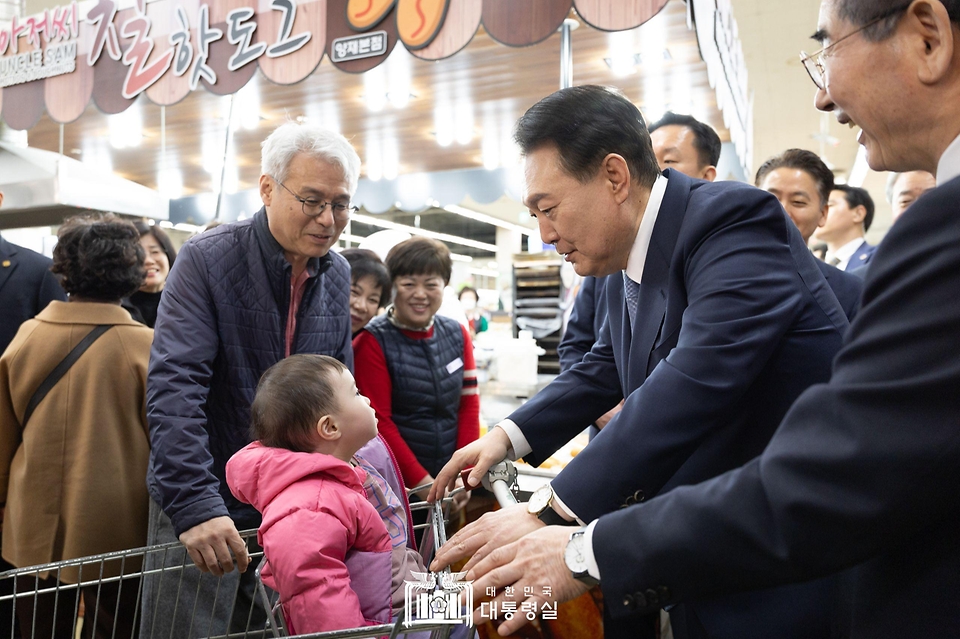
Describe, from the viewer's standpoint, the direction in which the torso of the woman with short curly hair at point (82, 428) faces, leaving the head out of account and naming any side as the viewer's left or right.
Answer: facing away from the viewer

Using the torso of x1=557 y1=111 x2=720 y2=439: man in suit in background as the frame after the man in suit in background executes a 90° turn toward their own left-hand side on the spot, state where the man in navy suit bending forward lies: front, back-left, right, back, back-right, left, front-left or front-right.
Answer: front-right

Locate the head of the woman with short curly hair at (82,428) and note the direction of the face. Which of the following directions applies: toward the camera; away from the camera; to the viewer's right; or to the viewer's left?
away from the camera

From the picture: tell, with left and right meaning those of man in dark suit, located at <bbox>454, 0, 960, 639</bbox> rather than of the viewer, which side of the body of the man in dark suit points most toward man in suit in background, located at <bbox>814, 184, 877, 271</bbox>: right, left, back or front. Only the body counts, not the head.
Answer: right

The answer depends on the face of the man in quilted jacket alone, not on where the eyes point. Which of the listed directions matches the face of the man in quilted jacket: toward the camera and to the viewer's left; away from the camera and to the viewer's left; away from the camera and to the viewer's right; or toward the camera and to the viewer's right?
toward the camera and to the viewer's right

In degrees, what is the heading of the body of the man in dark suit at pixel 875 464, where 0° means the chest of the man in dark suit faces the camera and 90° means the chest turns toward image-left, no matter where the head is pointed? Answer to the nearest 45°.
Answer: approximately 90°

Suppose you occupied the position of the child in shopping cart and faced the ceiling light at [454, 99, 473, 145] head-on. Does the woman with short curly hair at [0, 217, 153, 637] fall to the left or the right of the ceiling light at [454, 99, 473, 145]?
left

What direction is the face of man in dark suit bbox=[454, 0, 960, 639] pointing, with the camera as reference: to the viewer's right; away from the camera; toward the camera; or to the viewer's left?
to the viewer's left

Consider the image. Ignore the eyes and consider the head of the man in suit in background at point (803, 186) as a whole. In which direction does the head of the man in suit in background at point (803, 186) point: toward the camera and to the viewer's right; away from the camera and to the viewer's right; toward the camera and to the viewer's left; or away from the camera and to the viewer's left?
toward the camera and to the viewer's left

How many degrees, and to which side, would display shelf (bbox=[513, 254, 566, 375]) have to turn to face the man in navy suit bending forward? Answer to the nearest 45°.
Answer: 0° — it already faces them

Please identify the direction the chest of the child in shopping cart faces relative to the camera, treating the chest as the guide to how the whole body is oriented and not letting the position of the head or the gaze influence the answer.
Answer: to the viewer's right
